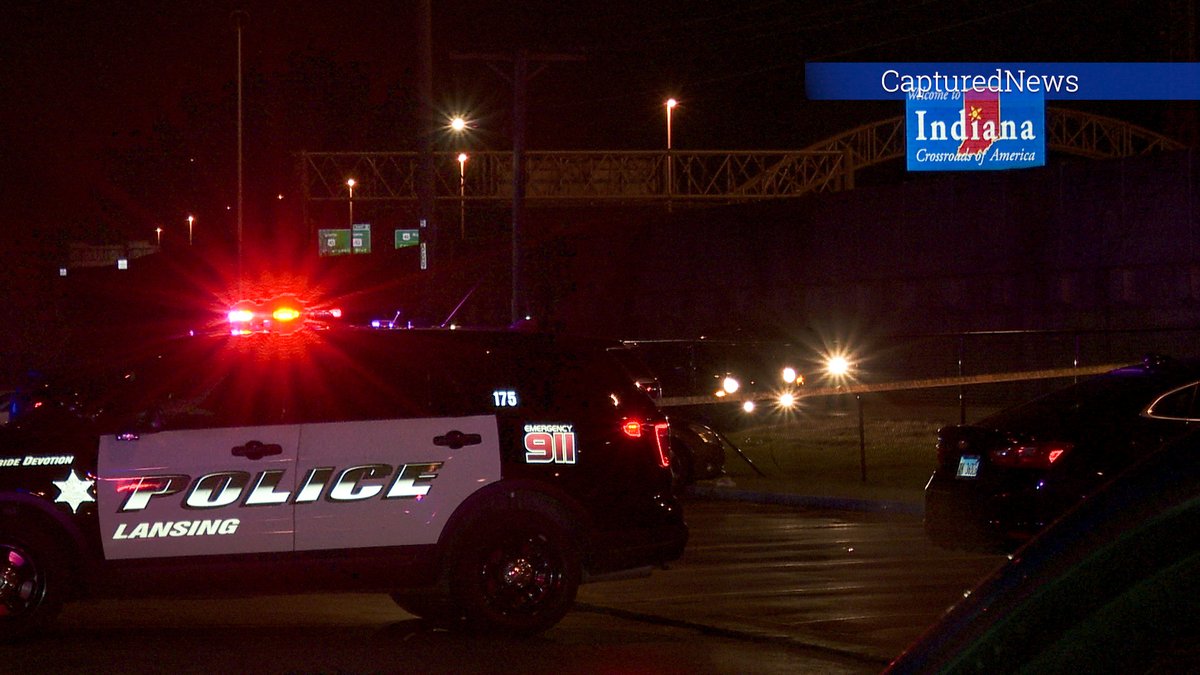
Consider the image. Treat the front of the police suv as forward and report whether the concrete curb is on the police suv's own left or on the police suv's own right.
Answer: on the police suv's own right

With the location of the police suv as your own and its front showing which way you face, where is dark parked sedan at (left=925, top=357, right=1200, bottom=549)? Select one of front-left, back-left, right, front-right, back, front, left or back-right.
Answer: back

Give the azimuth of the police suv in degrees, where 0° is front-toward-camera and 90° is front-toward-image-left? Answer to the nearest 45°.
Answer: approximately 90°

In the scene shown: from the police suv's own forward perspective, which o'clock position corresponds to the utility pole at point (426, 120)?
The utility pole is roughly at 3 o'clock from the police suv.

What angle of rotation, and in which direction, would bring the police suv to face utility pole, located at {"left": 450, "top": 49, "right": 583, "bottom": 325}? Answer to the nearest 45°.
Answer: approximately 90° to its right
